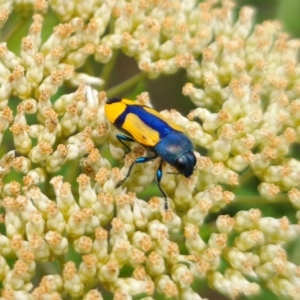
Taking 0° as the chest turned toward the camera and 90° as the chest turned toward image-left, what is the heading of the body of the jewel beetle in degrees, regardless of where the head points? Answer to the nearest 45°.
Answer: approximately 315°
